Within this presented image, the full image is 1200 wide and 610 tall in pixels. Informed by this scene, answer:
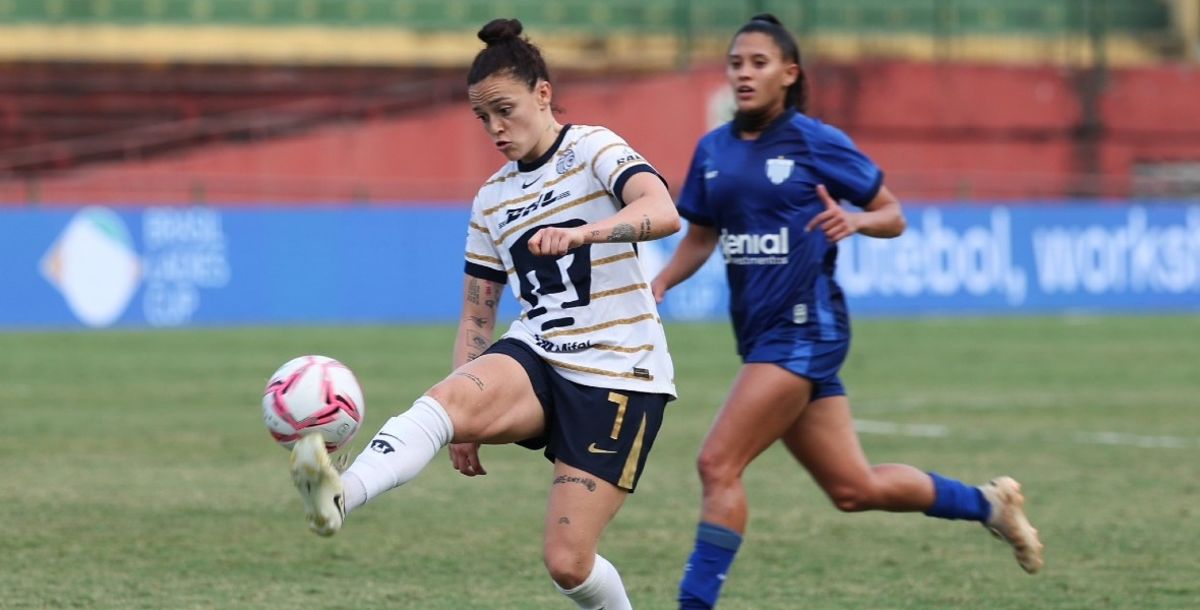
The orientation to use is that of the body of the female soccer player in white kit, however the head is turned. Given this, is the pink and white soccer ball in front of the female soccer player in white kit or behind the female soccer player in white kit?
in front

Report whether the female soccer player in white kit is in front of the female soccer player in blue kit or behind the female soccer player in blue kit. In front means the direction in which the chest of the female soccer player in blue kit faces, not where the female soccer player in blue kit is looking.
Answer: in front

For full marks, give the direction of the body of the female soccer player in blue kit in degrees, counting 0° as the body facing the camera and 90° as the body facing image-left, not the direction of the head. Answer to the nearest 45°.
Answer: approximately 45°
